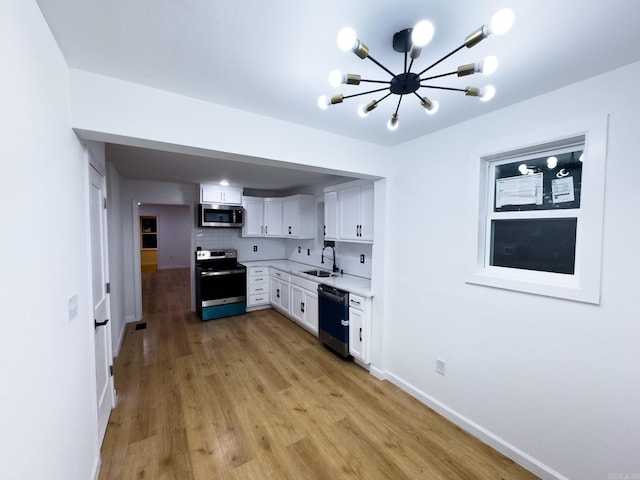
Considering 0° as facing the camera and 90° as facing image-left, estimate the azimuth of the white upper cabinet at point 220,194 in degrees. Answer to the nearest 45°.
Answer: approximately 0°

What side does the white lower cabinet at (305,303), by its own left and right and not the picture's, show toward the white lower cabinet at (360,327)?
left

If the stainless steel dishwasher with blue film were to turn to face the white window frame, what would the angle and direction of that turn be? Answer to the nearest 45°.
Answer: approximately 90° to its left

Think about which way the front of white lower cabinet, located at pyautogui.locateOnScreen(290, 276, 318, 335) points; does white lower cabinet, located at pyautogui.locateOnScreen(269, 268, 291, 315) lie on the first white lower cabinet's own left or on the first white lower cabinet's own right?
on the first white lower cabinet's own right

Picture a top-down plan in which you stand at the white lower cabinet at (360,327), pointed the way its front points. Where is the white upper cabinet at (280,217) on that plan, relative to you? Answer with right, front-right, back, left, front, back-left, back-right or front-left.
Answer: right

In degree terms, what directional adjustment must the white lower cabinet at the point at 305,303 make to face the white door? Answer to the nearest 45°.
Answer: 0° — it already faces it

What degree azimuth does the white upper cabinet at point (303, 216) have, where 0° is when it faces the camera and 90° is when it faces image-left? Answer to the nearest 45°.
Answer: approximately 45°

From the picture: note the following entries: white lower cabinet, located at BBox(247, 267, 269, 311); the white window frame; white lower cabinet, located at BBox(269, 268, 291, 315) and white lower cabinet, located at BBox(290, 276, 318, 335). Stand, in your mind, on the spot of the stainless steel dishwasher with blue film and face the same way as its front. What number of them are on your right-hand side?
3

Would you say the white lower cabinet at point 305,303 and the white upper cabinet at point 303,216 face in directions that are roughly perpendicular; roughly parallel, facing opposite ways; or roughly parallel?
roughly parallel

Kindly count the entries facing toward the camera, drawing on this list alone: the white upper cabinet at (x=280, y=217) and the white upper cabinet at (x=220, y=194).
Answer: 2

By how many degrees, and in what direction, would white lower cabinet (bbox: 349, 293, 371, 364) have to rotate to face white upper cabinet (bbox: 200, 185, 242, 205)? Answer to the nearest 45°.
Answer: approximately 90° to its right

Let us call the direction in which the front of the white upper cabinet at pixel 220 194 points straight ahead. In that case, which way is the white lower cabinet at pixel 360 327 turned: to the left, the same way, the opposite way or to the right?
to the right

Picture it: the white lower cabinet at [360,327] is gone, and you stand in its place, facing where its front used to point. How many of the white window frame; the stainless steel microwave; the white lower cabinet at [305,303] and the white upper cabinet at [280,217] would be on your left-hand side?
1

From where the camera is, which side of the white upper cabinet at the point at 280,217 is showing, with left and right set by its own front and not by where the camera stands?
front

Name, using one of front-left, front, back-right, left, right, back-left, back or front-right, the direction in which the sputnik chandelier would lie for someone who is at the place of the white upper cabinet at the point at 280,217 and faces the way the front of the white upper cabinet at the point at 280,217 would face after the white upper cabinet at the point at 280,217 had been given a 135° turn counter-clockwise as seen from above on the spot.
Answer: back-right
